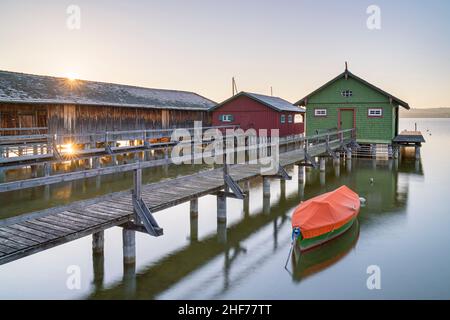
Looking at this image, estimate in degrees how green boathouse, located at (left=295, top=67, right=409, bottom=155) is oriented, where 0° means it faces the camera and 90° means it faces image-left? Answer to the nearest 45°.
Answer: approximately 0°

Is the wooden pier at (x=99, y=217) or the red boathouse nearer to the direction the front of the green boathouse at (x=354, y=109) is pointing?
the wooden pier

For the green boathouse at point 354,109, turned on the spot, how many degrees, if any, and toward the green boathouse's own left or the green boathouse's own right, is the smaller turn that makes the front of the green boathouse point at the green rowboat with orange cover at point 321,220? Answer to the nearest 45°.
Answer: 0° — it already faces it

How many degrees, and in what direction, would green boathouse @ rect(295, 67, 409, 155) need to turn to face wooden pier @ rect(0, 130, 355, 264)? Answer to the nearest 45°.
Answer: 0° — it already faces it

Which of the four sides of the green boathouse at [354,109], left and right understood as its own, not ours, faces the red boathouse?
right

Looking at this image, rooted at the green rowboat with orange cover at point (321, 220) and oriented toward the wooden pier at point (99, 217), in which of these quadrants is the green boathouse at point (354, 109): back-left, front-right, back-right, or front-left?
back-right
